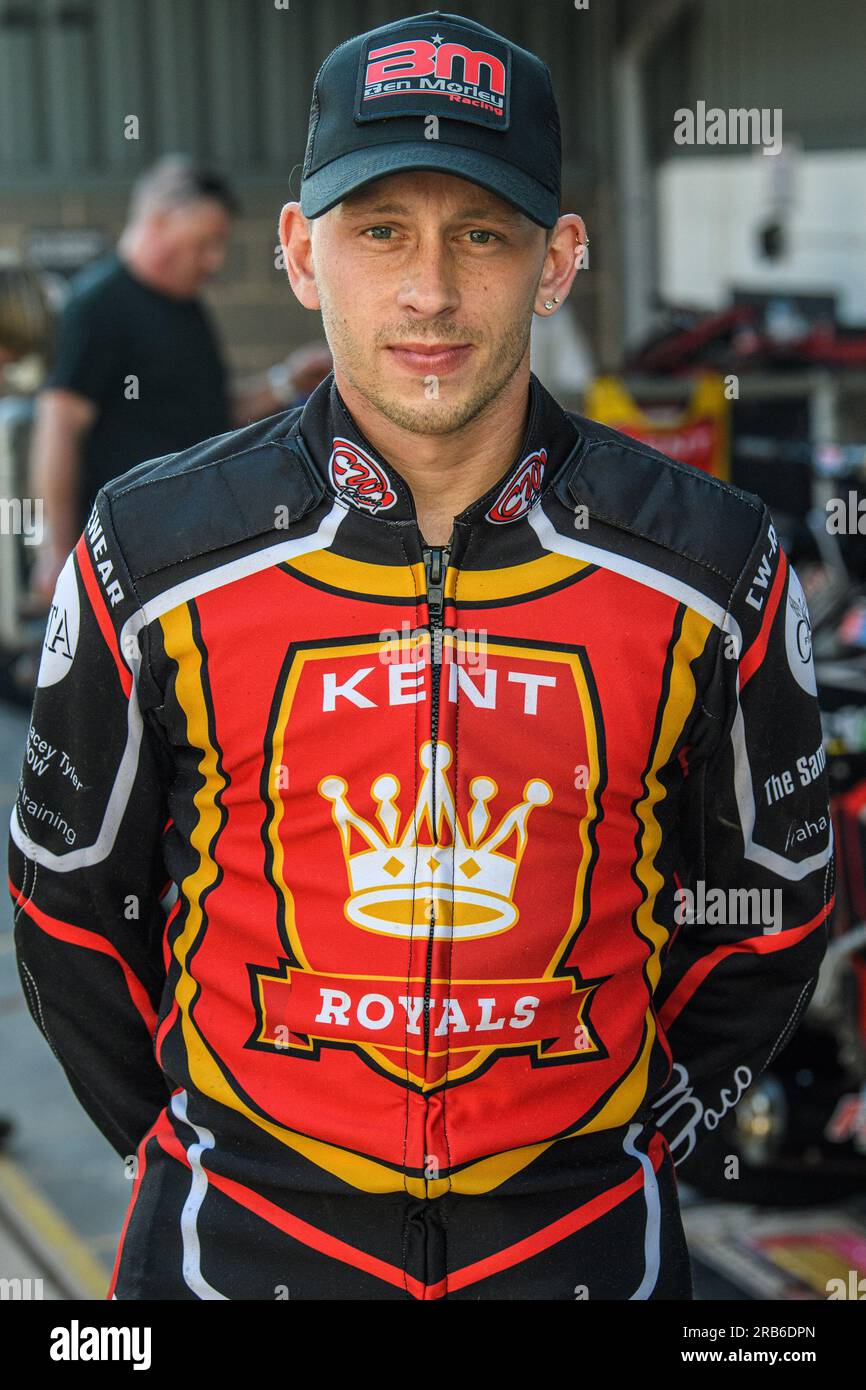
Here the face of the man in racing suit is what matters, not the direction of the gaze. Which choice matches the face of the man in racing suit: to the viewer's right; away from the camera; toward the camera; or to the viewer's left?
toward the camera

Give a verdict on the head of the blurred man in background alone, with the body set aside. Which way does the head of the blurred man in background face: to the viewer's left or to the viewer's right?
to the viewer's right

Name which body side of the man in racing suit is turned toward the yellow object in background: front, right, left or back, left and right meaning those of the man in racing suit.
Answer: back

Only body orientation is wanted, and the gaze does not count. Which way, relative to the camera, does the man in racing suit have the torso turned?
toward the camera
